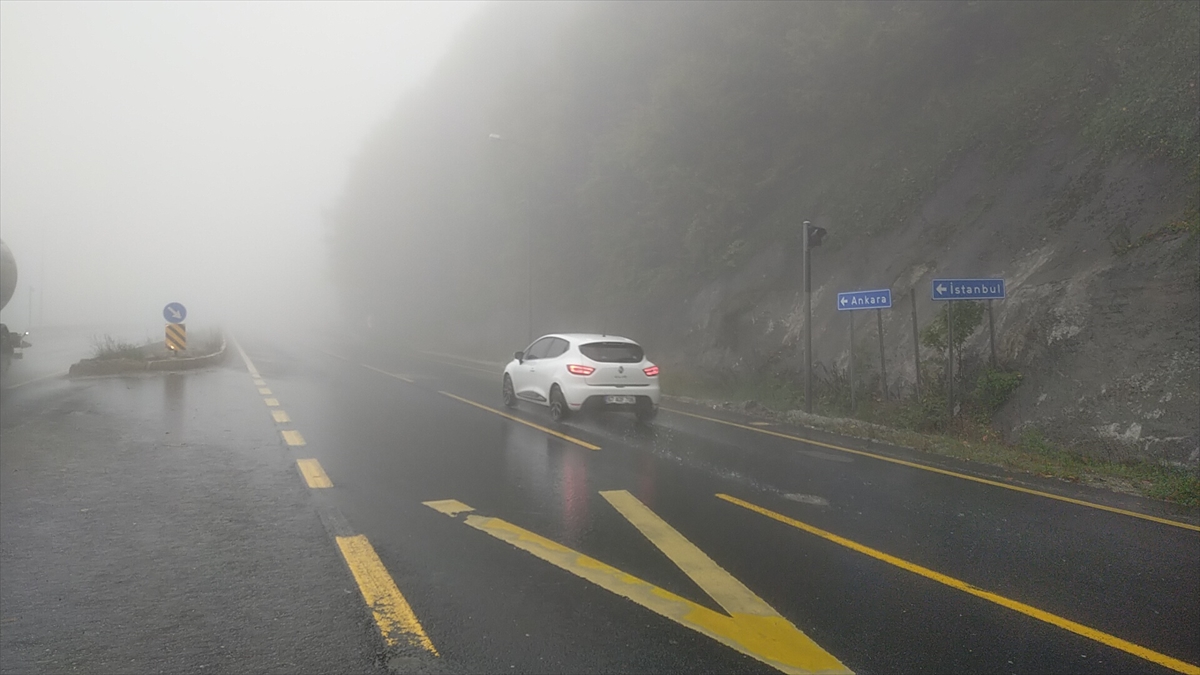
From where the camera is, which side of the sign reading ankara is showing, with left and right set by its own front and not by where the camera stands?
front

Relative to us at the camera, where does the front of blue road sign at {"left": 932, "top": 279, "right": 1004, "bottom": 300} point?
facing the viewer

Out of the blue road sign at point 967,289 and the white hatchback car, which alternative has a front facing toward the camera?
the blue road sign

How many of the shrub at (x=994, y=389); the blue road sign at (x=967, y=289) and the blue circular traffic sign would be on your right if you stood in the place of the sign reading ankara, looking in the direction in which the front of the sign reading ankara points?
1

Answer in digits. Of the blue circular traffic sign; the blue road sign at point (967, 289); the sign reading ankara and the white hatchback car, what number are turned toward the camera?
3

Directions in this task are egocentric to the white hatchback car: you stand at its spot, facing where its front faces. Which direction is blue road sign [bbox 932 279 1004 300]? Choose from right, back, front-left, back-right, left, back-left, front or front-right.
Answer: back-right

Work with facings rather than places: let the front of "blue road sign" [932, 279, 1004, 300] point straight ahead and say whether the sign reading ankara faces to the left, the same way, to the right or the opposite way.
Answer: the same way

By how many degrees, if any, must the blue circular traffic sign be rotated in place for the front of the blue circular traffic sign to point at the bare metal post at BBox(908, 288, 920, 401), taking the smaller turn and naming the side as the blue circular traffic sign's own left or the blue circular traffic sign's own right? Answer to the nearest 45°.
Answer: approximately 45° to the blue circular traffic sign's own left

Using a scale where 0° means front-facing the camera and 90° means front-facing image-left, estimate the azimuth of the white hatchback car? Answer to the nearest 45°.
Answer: approximately 135°

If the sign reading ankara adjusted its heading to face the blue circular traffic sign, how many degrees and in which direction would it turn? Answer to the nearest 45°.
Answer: approximately 90° to its right

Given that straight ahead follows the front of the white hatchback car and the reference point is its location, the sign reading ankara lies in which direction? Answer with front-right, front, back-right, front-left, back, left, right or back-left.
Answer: back-right

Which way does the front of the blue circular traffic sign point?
toward the camera
